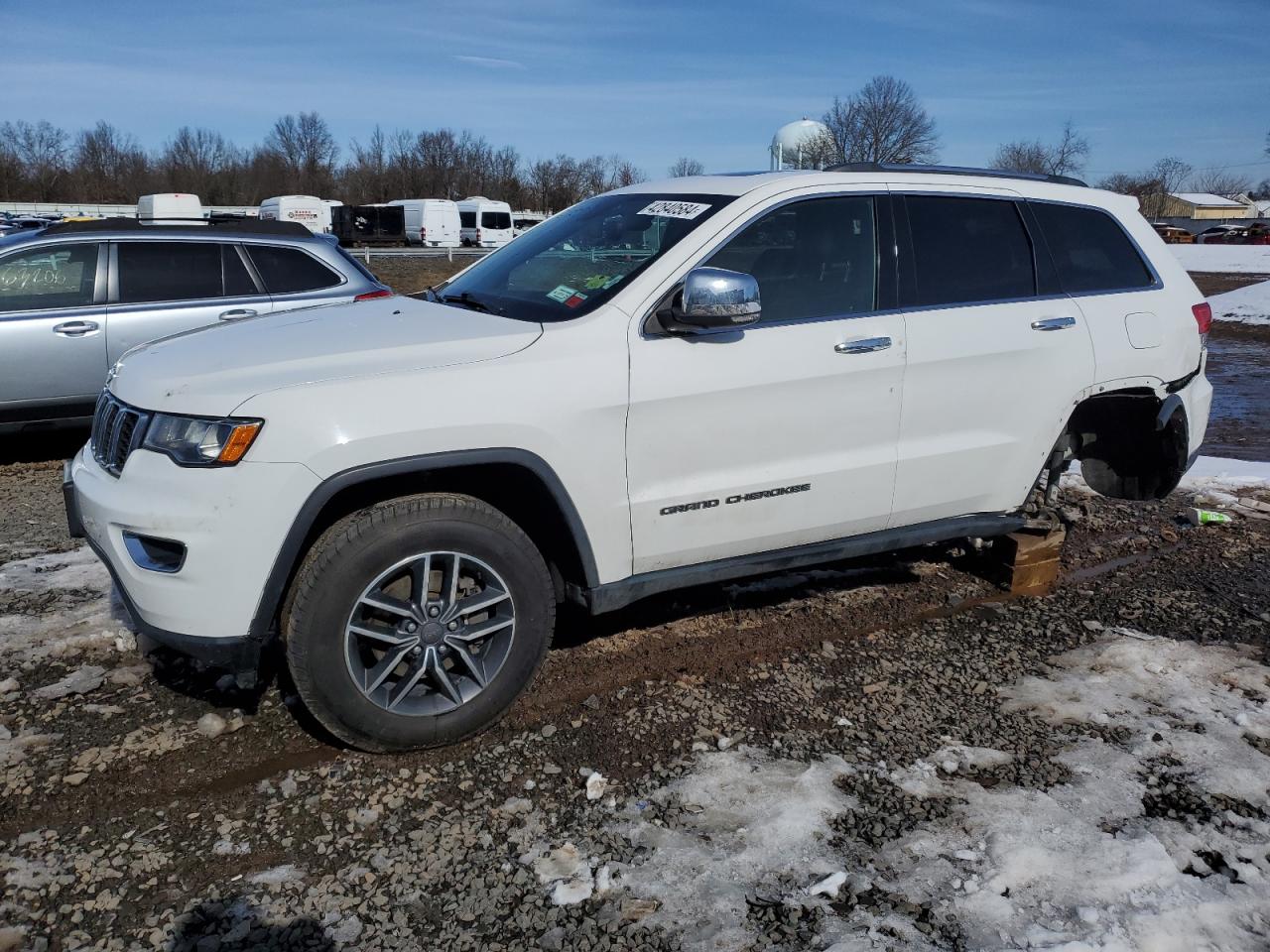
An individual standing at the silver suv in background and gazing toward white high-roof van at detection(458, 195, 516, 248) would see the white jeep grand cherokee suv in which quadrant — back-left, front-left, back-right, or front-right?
back-right

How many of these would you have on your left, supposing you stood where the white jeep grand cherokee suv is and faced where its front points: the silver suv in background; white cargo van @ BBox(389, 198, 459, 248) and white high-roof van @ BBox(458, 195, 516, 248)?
0

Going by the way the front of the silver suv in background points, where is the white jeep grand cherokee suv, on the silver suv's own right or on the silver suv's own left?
on the silver suv's own left

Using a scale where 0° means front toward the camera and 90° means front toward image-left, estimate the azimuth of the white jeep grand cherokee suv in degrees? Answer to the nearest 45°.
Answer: approximately 45°

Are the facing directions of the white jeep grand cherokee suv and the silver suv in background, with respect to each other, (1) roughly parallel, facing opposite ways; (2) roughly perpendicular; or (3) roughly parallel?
roughly parallel

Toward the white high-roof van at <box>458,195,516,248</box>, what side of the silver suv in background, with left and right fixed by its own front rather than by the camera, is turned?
right

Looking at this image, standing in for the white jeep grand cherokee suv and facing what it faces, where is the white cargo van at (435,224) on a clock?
The white cargo van is roughly at 4 o'clock from the white jeep grand cherokee suv.

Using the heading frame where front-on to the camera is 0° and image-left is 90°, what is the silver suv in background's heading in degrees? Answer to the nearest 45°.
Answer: approximately 90°
